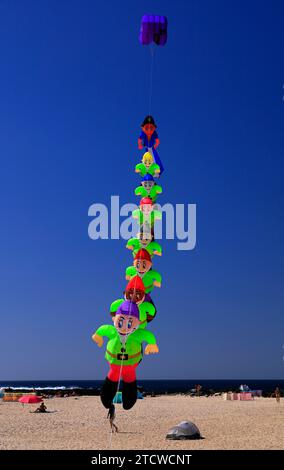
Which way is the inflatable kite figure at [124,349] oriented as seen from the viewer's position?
toward the camera

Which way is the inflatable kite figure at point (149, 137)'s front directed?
toward the camera

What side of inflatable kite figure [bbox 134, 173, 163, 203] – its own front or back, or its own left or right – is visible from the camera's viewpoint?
front

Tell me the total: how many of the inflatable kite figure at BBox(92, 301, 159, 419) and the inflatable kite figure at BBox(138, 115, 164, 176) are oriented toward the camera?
2

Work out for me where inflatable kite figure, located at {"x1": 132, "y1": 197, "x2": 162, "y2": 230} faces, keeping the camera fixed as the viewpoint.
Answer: facing the viewer

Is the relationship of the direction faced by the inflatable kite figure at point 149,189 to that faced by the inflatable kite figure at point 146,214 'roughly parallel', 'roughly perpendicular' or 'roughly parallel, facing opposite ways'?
roughly parallel

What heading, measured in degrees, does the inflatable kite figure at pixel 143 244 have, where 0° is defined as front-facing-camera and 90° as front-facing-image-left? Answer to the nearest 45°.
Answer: approximately 0°
